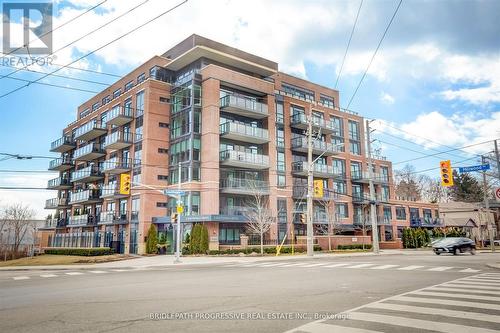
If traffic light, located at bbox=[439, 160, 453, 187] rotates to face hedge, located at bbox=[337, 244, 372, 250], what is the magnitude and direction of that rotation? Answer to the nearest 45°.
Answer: approximately 135° to its right

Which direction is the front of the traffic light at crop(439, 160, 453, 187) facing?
toward the camera

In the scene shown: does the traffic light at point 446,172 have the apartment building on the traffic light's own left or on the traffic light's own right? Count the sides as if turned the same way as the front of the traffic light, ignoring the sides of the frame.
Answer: on the traffic light's own right

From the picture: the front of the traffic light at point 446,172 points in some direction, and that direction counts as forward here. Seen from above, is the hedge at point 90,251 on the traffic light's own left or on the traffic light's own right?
on the traffic light's own right

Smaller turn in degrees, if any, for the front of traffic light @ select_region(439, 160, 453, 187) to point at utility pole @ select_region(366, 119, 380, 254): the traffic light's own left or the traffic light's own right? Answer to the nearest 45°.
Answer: approximately 135° to the traffic light's own right
